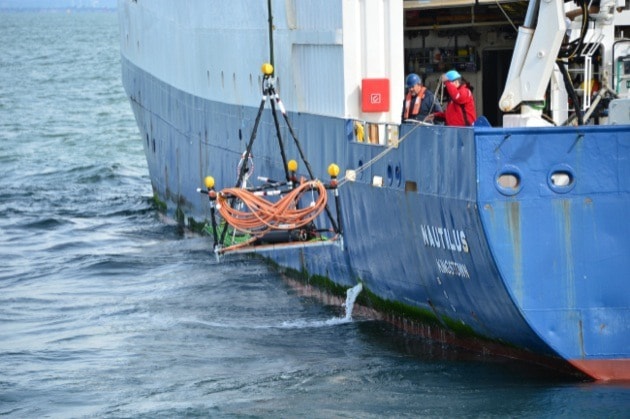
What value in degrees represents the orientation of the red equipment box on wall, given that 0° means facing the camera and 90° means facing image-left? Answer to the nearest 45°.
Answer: approximately 0°

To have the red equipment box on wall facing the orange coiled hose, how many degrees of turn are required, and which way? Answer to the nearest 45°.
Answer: approximately 45° to its right

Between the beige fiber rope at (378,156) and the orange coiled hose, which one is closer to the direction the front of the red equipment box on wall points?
the beige fiber rope

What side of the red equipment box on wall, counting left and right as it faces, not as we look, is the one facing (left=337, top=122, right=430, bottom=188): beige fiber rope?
front

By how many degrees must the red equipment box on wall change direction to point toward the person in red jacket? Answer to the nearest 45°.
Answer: approximately 45° to its left

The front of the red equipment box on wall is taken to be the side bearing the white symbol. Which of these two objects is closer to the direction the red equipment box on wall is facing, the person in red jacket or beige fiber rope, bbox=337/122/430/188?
the beige fiber rope
